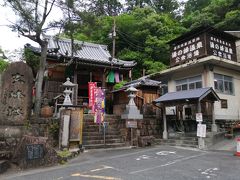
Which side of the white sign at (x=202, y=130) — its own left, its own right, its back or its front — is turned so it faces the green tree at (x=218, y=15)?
back

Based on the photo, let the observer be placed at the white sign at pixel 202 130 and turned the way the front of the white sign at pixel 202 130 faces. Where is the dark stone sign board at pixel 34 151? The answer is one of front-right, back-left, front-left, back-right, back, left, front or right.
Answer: front-right

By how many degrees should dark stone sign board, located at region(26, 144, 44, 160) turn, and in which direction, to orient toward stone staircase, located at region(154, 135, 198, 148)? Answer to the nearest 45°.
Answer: approximately 90° to its left

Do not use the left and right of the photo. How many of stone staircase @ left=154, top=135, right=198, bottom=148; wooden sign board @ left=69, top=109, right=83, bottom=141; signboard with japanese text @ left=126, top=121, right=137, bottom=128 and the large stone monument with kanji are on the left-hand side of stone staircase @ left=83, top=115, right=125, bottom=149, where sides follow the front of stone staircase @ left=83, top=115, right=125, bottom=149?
2

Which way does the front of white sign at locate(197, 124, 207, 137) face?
toward the camera

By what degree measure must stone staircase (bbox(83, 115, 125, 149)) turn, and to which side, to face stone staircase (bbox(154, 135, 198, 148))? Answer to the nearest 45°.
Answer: approximately 90° to its left

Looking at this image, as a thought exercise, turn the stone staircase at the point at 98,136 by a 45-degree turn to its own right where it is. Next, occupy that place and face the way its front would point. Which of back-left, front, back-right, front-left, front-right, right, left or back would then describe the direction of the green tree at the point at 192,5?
back

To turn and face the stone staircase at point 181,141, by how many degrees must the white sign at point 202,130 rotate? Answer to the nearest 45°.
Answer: approximately 135° to its right

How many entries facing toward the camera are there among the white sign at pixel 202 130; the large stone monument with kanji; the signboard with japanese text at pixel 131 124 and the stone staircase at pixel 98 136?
4

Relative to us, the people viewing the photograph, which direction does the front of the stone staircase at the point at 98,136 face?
facing the viewer
